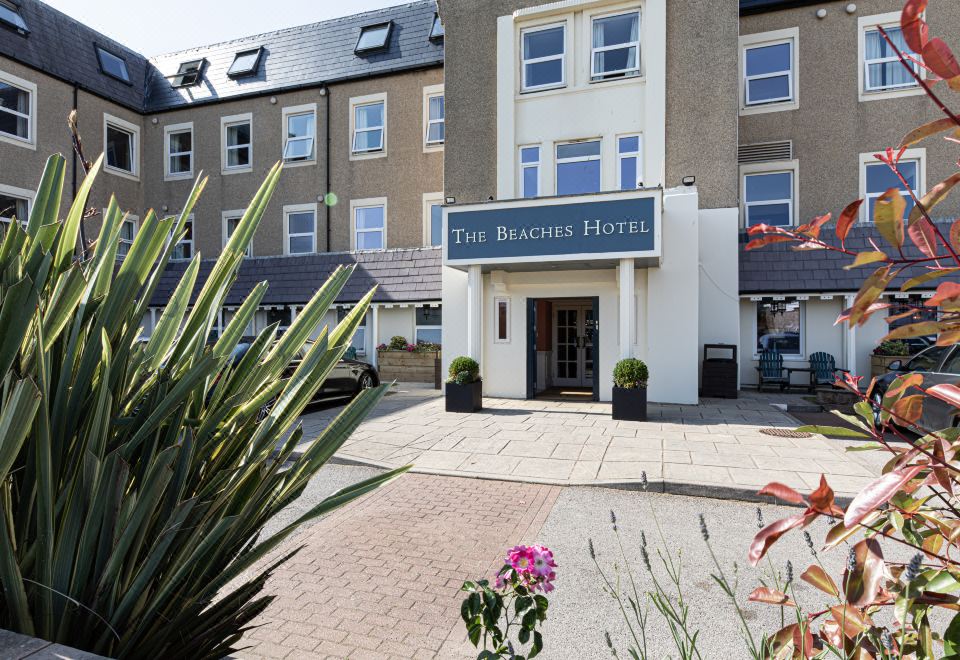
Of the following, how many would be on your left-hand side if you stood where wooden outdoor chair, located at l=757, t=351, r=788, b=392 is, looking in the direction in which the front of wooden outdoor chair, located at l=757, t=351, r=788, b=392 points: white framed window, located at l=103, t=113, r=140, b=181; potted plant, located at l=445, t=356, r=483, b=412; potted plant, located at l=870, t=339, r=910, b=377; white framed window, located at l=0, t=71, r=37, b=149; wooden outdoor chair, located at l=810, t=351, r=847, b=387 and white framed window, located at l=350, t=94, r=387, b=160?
2

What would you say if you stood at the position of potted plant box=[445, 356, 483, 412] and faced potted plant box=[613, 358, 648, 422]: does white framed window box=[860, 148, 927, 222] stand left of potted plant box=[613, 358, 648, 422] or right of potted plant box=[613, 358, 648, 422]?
left

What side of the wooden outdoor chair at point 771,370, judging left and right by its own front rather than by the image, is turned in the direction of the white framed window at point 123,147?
right

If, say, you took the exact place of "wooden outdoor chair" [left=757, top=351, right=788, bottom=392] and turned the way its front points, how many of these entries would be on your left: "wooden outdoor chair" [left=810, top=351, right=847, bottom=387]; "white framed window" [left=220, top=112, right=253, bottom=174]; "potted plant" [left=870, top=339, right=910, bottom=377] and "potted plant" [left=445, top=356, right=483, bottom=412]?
2

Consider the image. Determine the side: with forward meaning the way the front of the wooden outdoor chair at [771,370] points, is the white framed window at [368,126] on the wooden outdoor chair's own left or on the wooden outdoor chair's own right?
on the wooden outdoor chair's own right

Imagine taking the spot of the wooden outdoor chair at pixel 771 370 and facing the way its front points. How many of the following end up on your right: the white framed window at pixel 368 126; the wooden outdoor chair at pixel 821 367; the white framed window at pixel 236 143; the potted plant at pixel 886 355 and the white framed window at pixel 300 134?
3

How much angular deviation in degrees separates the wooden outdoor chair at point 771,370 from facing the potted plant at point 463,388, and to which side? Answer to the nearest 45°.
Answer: approximately 45° to its right

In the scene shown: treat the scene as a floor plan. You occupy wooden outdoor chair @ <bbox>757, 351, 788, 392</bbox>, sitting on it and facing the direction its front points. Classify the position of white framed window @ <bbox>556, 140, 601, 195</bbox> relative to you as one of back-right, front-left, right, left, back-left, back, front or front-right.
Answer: front-right

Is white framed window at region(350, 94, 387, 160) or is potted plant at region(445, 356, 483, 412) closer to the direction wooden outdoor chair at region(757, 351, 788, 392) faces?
the potted plant

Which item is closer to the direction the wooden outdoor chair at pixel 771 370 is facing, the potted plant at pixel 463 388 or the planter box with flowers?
the potted plant

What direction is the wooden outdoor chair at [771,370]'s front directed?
toward the camera

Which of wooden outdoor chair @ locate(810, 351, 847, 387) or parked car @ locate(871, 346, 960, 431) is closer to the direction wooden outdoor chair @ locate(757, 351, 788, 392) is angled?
the parked car

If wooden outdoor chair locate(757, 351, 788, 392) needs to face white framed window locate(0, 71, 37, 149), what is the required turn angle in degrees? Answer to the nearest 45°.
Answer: approximately 45° to its right
